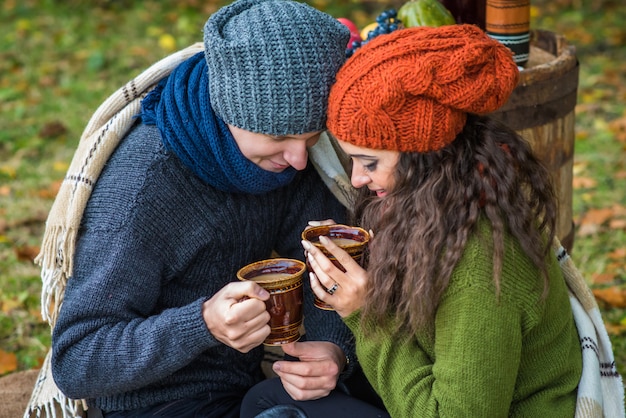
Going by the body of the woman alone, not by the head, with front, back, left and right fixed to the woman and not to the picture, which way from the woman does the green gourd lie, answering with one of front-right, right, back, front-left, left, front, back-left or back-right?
right

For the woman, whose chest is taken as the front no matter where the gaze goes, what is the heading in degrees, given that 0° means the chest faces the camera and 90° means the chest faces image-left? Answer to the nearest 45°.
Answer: approximately 90°

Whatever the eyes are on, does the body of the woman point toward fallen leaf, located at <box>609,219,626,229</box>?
no

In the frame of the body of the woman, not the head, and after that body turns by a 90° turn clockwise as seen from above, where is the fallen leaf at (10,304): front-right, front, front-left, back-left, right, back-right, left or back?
front-left

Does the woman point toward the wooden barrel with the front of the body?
no

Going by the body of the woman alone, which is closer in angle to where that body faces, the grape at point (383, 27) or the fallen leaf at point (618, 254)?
the grape

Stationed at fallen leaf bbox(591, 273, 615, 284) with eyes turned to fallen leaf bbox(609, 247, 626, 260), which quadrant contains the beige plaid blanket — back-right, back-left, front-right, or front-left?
back-left

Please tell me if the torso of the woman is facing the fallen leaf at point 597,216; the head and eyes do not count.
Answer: no
